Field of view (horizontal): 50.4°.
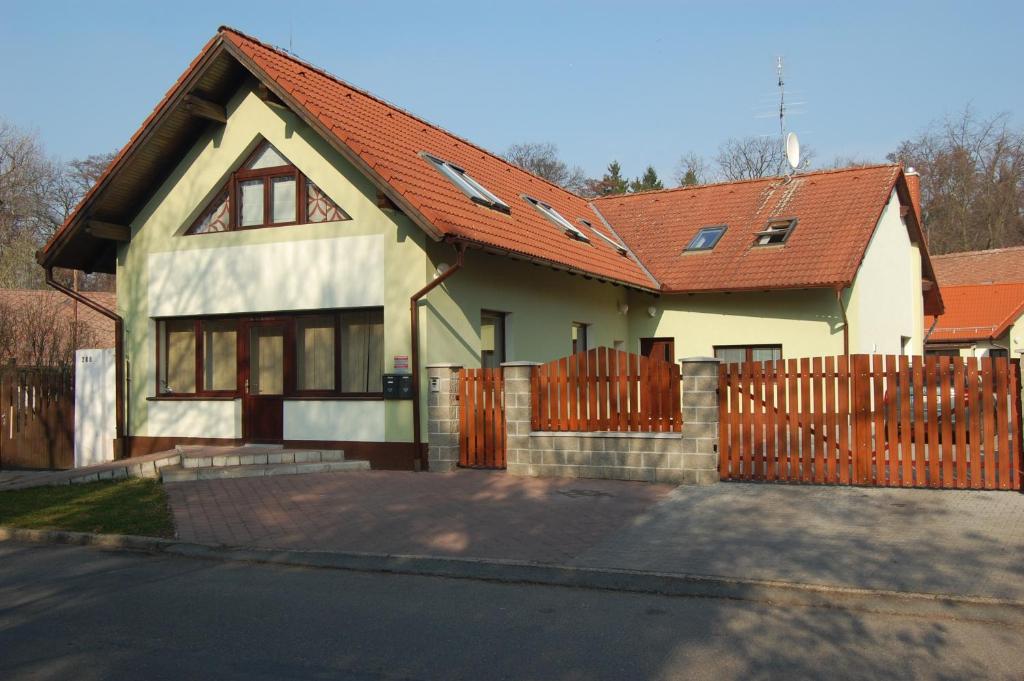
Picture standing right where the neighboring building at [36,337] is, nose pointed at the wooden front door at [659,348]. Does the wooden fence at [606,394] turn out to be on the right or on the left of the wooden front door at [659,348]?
right

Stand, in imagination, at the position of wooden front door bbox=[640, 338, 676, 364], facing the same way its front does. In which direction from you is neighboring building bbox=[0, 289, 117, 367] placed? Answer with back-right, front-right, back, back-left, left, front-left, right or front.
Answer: right

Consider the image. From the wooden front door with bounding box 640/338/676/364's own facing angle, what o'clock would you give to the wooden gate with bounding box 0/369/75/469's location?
The wooden gate is roughly at 2 o'clock from the wooden front door.

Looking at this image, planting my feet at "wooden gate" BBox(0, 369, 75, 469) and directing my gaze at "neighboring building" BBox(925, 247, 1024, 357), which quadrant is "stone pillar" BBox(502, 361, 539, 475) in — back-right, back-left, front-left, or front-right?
front-right

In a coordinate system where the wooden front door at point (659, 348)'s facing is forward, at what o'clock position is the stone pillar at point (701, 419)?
The stone pillar is roughly at 12 o'clock from the wooden front door.

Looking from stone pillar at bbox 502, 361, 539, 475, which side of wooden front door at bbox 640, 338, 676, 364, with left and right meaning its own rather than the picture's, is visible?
front

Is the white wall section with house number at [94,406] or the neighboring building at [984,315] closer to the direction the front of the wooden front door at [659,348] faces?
the white wall section with house number

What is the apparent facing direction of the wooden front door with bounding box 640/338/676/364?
toward the camera

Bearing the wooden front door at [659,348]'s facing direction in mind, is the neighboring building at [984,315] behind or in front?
behind

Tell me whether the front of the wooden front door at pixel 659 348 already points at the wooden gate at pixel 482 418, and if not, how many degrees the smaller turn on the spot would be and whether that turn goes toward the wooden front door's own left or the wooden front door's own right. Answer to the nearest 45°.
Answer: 0° — it already faces it

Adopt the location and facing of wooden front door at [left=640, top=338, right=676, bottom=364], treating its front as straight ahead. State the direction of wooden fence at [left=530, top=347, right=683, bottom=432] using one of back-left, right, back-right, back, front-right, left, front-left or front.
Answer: front

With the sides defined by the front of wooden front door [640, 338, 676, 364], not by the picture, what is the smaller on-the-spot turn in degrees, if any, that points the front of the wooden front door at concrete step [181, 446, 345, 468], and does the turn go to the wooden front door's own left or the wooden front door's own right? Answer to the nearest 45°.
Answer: approximately 45° to the wooden front door's own right

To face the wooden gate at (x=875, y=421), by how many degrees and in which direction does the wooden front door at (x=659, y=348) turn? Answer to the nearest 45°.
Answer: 0° — it already faces it
